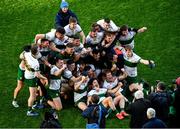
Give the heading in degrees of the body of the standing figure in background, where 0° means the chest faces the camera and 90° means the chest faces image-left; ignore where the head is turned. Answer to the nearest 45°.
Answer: approximately 0°

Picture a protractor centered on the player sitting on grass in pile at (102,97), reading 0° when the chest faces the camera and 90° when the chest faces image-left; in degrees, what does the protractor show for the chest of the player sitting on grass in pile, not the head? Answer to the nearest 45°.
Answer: approximately 315°
